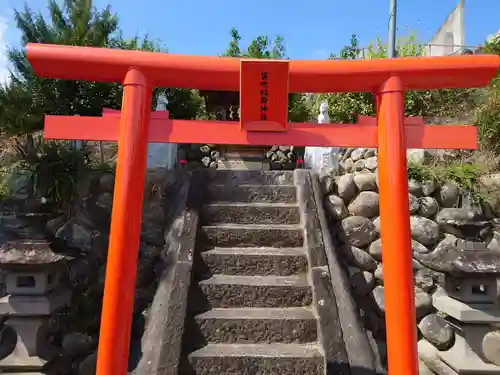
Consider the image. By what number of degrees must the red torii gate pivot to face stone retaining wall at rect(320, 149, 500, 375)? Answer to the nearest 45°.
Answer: approximately 135° to its left

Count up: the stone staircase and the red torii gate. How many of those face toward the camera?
2

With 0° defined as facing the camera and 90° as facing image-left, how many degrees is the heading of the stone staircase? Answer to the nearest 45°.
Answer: approximately 0°

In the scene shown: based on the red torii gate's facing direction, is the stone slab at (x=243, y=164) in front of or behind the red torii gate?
behind

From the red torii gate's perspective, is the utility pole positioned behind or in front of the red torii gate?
behind

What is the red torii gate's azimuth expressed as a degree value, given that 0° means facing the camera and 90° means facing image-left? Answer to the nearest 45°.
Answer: approximately 0°

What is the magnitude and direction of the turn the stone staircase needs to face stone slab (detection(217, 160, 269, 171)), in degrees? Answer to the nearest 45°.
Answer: approximately 180°
